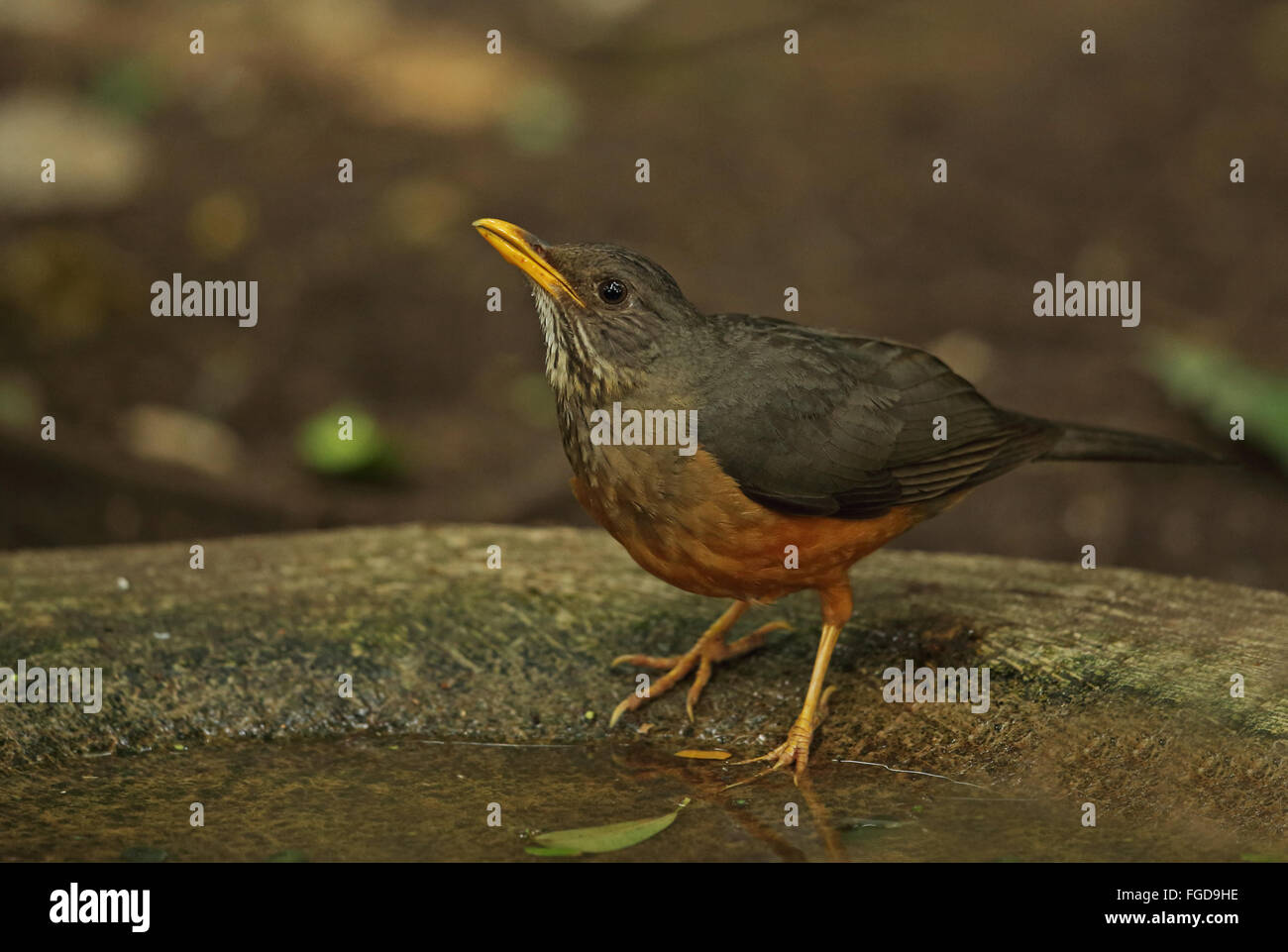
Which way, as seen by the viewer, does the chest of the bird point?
to the viewer's left

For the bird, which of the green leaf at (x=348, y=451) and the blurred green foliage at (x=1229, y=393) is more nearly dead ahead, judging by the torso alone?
the green leaf

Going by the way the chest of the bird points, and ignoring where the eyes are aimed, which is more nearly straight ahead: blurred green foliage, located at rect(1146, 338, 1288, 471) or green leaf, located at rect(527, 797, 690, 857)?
the green leaf

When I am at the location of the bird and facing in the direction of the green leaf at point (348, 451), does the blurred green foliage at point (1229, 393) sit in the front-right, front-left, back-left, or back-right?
front-right

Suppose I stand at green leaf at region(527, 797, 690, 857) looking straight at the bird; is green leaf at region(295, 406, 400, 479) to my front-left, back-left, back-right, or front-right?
front-left

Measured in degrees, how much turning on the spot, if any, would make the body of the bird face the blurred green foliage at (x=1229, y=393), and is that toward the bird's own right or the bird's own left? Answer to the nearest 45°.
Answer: approximately 135° to the bird's own right

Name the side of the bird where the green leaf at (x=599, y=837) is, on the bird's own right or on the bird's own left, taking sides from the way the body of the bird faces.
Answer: on the bird's own left

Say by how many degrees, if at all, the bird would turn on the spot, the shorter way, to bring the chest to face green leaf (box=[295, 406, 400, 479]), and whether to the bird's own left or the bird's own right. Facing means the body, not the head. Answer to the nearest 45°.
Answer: approximately 45° to the bird's own right
